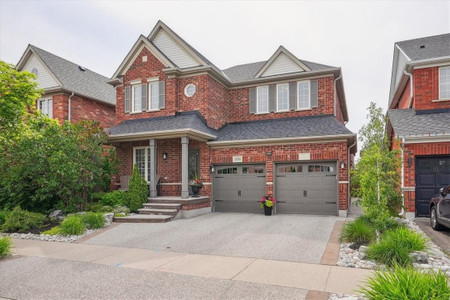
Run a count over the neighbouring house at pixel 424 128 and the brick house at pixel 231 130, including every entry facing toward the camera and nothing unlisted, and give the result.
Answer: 2

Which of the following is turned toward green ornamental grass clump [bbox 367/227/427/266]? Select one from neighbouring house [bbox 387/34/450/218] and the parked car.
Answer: the neighbouring house

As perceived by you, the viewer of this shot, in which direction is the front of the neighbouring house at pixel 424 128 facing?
facing the viewer

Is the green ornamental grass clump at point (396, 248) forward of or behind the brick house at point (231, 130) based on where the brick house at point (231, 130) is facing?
forward
